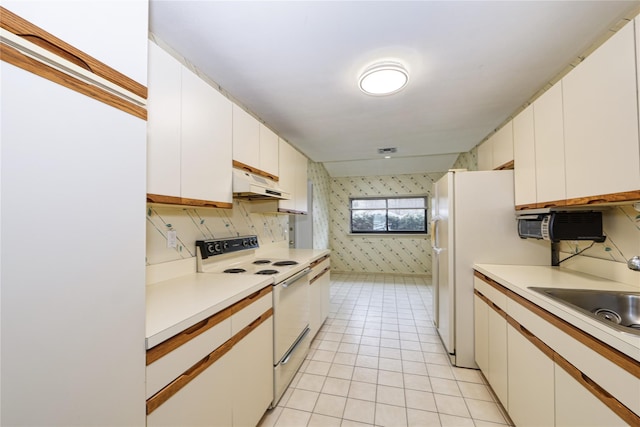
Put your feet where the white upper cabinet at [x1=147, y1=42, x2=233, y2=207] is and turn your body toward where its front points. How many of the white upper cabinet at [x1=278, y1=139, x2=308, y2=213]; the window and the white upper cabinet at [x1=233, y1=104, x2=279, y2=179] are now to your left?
3

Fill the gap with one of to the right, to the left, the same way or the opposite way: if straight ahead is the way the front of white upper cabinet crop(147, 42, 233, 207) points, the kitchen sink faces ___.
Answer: the opposite way

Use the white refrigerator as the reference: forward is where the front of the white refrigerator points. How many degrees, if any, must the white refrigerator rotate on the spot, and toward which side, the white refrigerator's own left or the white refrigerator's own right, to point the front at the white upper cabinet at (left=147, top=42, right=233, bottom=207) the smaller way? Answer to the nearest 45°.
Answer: approximately 45° to the white refrigerator's own left

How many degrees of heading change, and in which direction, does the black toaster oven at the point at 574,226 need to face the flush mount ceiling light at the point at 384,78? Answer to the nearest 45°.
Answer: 0° — it already faces it

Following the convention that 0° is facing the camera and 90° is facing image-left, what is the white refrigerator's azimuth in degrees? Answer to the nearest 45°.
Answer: approximately 90°

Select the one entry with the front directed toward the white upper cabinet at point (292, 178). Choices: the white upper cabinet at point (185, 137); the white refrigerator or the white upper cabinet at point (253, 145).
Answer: the white refrigerator

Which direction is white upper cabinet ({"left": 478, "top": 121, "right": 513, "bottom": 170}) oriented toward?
to the viewer's left

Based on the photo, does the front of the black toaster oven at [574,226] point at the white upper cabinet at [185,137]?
yes

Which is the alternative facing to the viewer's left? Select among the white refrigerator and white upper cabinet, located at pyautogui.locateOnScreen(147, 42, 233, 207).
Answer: the white refrigerator
